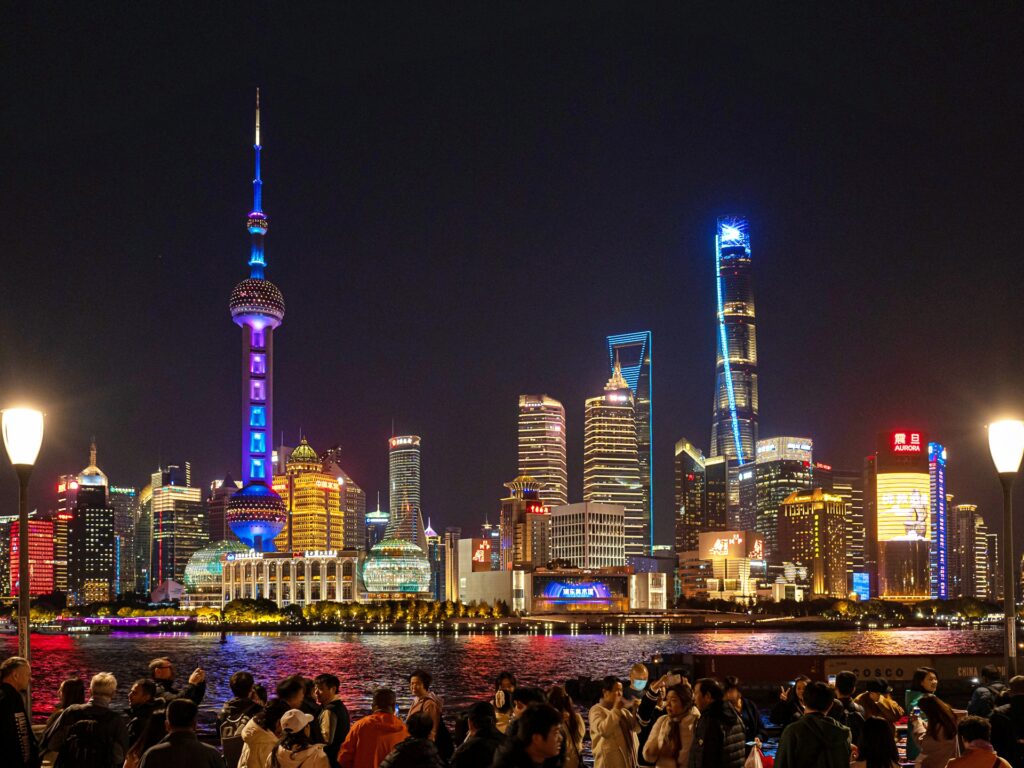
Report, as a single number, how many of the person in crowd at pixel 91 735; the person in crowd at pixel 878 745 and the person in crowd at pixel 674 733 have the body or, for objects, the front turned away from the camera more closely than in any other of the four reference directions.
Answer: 2

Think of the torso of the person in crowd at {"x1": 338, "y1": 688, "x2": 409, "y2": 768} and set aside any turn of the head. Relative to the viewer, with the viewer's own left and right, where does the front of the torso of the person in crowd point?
facing away from the viewer

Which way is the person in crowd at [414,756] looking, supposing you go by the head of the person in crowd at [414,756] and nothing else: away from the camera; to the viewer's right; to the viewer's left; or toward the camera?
away from the camera

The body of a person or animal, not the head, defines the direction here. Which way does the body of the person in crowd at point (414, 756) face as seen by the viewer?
away from the camera

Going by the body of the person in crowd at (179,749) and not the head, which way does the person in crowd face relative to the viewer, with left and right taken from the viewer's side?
facing away from the viewer

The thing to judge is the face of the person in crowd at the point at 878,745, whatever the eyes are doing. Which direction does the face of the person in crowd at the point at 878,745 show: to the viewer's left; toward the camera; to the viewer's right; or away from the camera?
away from the camera

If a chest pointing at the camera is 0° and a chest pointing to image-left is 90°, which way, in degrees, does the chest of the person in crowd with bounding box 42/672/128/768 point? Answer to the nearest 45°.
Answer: approximately 180°

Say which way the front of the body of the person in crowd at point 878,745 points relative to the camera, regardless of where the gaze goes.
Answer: away from the camera

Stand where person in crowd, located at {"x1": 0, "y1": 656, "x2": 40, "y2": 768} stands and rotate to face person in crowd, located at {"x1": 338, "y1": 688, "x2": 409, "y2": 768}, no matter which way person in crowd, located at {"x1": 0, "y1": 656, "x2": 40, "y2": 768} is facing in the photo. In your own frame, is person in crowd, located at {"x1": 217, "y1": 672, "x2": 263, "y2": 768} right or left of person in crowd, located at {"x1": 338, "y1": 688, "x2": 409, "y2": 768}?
left

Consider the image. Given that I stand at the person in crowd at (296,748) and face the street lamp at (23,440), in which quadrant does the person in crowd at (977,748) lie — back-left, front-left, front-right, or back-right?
back-right

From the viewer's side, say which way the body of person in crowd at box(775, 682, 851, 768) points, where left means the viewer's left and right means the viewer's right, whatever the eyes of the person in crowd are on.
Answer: facing away from the viewer

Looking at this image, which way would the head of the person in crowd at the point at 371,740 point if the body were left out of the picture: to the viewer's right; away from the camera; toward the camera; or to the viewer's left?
away from the camera
